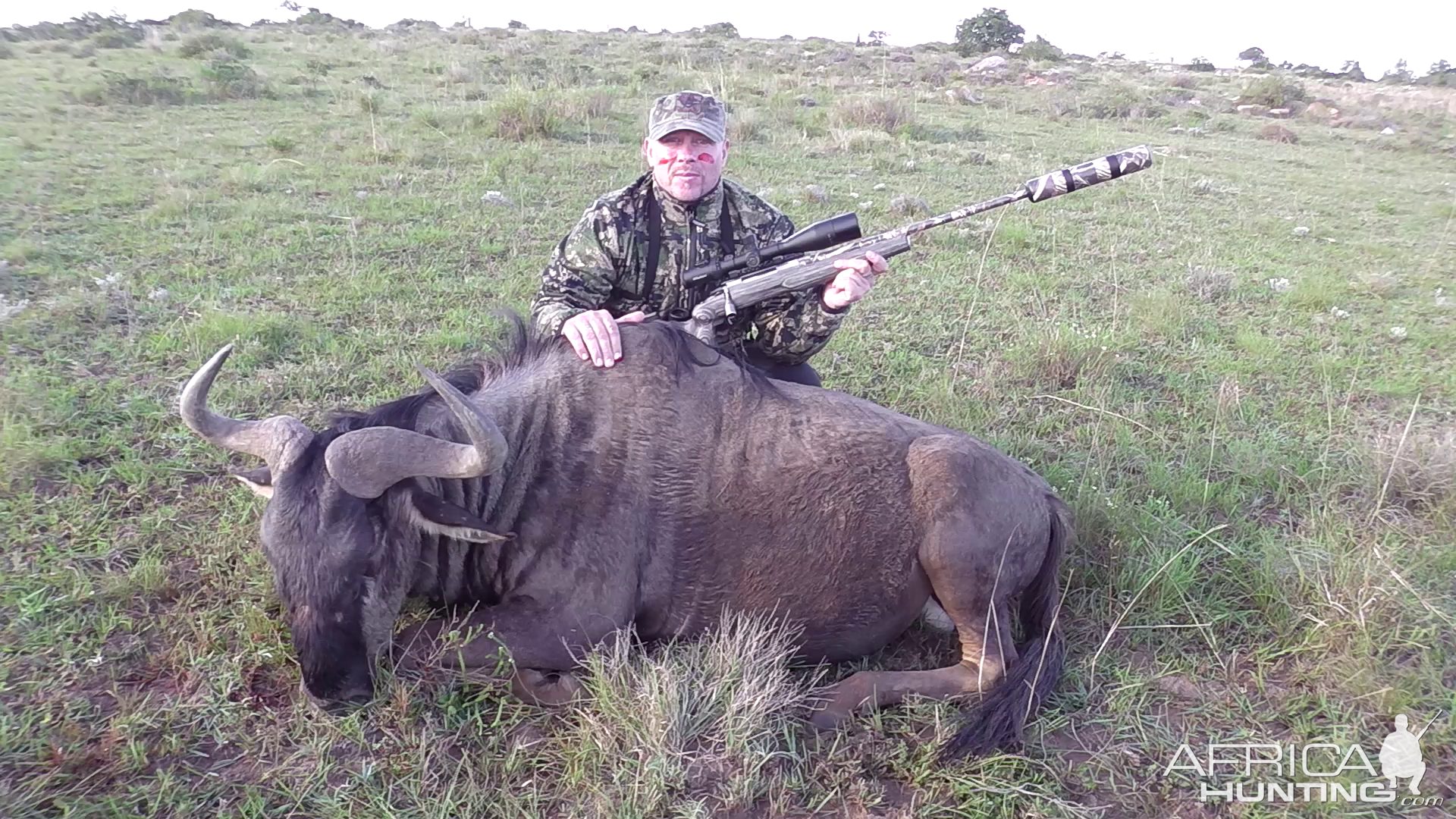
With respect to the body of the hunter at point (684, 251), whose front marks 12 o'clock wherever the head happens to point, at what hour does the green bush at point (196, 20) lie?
The green bush is roughly at 5 o'clock from the hunter.

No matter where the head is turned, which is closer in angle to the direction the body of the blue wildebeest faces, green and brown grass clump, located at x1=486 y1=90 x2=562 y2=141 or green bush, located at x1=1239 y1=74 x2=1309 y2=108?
the green and brown grass clump

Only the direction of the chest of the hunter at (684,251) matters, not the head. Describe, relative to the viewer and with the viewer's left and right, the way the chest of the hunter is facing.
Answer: facing the viewer

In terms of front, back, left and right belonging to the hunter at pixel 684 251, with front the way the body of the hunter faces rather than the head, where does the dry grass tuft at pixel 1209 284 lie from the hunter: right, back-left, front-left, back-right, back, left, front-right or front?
back-left

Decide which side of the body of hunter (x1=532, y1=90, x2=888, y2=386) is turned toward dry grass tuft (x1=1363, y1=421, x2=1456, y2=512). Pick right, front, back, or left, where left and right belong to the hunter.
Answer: left

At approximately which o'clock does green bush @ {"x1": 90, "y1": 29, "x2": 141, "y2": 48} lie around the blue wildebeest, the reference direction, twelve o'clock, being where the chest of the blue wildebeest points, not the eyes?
The green bush is roughly at 2 o'clock from the blue wildebeest.

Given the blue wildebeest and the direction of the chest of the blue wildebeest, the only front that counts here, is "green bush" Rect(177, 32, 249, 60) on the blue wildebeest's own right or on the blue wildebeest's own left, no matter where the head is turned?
on the blue wildebeest's own right

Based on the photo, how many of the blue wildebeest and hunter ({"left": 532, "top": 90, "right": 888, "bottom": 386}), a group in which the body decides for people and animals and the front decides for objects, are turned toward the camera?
1

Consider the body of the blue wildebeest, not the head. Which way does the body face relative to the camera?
to the viewer's left

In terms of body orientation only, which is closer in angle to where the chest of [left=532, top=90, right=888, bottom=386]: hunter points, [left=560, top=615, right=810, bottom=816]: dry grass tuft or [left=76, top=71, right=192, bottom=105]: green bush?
the dry grass tuft

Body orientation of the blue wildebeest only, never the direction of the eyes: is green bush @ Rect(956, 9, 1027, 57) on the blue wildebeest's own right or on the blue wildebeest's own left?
on the blue wildebeest's own right

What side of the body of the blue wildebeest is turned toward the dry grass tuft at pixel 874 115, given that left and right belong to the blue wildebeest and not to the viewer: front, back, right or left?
right

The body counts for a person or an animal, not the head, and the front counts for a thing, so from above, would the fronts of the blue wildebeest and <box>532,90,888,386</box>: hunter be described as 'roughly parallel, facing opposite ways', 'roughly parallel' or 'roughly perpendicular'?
roughly perpendicular

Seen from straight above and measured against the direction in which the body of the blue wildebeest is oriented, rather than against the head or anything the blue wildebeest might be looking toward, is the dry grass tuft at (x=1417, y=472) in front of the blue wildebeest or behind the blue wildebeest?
behind
